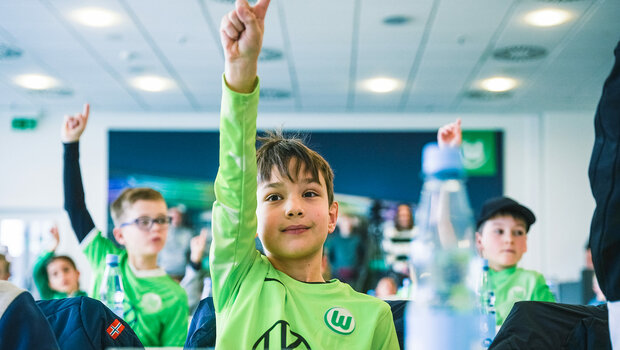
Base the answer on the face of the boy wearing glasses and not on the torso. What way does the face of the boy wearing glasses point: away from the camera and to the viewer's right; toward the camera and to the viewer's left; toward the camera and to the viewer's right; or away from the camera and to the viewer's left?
toward the camera and to the viewer's right

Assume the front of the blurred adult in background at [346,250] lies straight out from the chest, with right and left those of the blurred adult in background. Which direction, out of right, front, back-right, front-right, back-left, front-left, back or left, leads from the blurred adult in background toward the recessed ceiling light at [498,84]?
front-left

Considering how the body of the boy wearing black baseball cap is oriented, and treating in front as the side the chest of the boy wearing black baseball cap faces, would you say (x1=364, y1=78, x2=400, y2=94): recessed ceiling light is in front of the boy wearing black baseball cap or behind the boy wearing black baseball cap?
behind

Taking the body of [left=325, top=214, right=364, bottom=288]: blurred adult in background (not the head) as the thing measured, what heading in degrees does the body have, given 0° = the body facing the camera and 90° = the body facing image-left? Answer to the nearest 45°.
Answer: approximately 0°

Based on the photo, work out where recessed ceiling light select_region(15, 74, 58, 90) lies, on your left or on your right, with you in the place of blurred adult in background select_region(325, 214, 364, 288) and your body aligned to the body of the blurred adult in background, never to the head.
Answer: on your right

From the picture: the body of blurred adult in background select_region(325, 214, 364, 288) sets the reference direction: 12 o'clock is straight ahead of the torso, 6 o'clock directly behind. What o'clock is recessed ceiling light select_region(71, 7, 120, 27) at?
The recessed ceiling light is roughly at 1 o'clock from the blurred adult in background.

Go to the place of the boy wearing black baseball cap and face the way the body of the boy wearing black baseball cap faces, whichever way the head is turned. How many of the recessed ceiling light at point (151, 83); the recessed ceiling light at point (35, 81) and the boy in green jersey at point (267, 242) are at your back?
2

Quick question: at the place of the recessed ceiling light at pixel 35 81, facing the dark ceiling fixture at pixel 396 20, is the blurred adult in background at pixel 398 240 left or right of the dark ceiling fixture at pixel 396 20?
left
